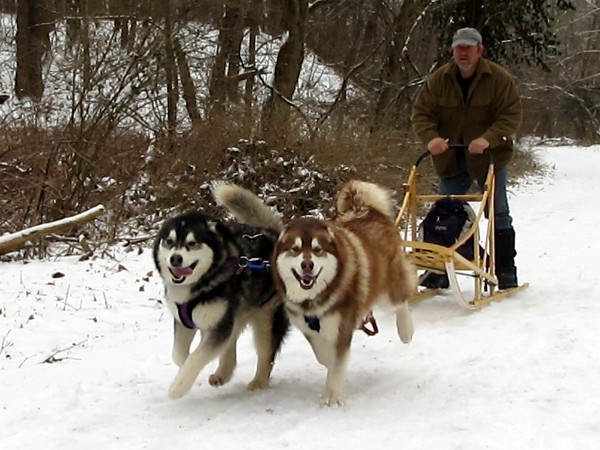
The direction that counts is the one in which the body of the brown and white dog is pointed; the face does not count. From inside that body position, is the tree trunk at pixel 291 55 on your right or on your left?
on your right

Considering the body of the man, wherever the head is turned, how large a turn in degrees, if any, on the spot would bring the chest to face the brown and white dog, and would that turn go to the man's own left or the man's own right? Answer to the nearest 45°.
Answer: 0° — they already face it

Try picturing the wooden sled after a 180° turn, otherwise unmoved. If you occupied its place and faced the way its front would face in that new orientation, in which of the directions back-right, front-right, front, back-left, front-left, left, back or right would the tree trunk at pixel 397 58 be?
front-left

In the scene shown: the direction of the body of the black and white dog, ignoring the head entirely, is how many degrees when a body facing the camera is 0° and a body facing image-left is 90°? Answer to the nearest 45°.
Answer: approximately 45°

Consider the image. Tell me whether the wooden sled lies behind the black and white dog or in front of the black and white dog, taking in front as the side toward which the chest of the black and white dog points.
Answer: behind

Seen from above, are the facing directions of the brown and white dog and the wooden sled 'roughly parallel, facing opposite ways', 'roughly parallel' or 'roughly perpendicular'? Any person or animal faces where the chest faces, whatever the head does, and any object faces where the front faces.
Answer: roughly parallel

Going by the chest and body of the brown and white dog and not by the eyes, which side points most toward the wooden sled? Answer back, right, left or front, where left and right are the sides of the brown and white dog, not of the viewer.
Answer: back

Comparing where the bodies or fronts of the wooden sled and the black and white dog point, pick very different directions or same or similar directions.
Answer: same or similar directions

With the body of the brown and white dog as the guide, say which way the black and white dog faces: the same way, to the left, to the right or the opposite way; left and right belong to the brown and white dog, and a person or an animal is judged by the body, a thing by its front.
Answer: the same way

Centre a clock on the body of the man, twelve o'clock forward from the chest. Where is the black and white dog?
The black and white dog is roughly at 1 o'clock from the man.

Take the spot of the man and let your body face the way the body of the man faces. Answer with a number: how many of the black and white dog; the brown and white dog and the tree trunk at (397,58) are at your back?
1

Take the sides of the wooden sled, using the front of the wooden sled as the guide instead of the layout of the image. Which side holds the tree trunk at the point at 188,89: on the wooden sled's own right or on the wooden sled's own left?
on the wooden sled's own right

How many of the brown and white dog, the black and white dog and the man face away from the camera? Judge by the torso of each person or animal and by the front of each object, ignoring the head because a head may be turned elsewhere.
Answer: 0

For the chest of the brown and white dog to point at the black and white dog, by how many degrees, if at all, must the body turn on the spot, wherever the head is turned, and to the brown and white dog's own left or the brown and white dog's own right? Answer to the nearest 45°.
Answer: approximately 45° to the brown and white dog's own right

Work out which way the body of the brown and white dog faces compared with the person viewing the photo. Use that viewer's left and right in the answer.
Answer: facing the viewer and to the left of the viewer

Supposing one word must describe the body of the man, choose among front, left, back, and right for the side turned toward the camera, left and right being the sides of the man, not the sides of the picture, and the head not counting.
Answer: front

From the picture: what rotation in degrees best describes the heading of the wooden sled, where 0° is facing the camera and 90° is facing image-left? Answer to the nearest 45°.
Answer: approximately 45°
